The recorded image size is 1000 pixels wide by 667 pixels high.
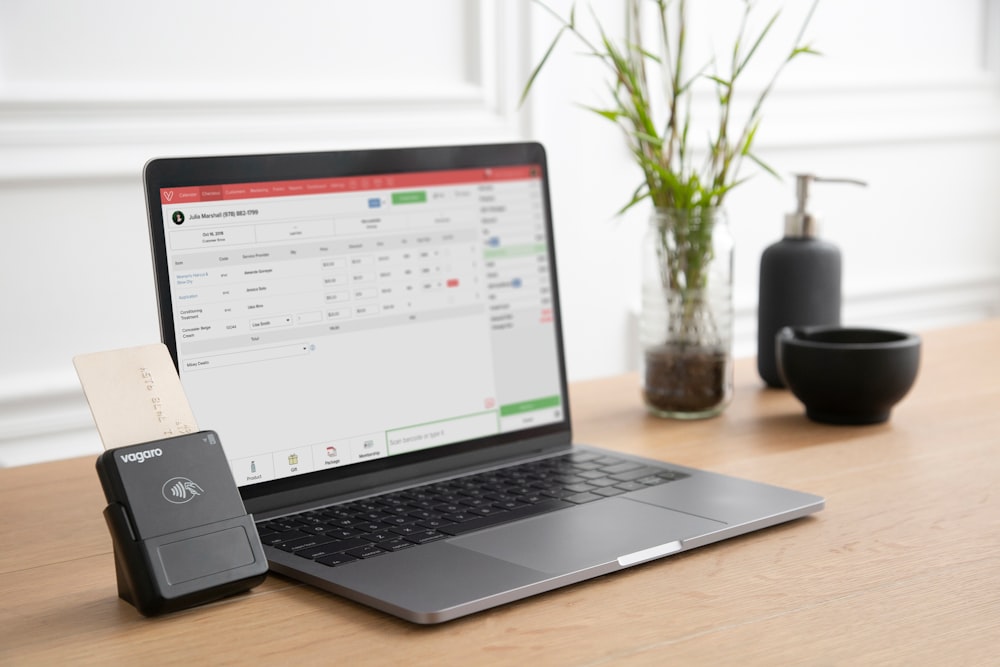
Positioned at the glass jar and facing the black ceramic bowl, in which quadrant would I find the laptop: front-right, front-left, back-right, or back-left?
back-right

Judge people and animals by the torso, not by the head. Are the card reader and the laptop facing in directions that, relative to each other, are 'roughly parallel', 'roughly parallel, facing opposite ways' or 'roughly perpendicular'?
roughly parallel

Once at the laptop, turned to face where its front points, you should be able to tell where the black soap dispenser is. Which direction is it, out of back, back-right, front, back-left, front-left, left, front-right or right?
left

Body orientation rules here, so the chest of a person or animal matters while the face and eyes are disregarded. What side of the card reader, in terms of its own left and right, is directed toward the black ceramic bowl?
left

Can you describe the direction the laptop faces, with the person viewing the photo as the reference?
facing the viewer and to the right of the viewer

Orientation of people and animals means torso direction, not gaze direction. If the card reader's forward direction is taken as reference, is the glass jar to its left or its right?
on its left

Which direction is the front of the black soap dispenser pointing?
to the viewer's right

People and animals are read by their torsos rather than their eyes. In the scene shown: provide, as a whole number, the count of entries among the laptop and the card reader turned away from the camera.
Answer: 0

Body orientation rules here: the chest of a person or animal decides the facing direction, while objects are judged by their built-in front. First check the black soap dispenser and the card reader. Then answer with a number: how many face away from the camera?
0

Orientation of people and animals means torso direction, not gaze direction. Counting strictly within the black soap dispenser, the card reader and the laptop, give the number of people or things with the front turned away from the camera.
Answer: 0
